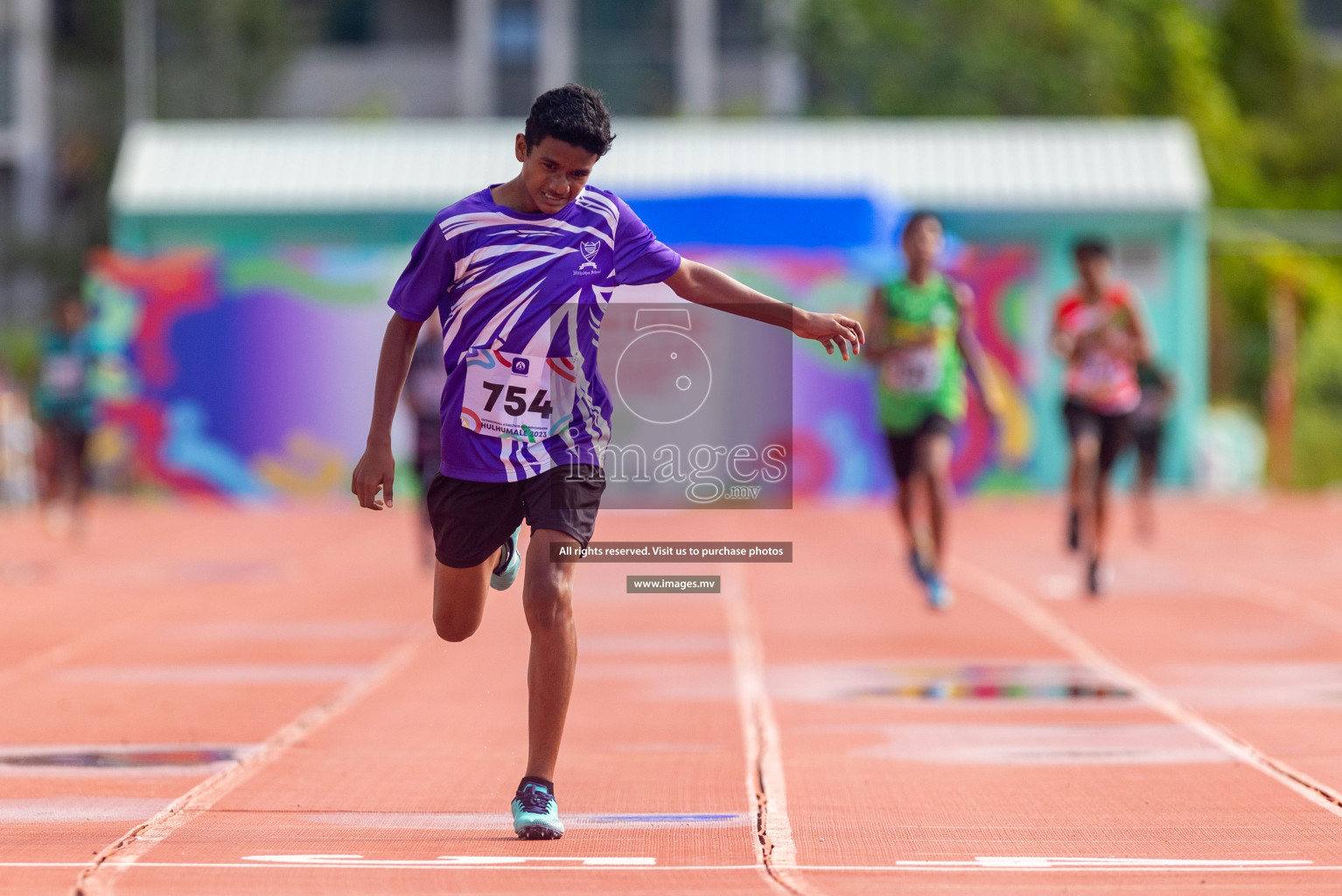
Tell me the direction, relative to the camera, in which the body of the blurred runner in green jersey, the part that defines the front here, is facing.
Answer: toward the camera

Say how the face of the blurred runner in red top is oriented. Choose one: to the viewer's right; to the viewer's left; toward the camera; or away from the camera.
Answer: toward the camera

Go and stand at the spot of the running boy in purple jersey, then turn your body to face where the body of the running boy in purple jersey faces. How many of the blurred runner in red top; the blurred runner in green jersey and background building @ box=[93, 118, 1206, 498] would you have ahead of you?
0

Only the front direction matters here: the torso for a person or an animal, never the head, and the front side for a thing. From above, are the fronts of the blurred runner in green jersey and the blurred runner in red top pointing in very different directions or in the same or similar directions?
same or similar directions

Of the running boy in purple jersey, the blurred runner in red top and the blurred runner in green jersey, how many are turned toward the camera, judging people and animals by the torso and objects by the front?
3

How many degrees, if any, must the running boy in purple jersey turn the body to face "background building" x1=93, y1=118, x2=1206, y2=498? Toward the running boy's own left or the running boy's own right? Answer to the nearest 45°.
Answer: approximately 180°

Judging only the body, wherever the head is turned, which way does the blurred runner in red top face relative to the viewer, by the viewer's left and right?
facing the viewer

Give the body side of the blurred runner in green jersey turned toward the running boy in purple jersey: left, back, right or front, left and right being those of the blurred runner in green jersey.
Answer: front

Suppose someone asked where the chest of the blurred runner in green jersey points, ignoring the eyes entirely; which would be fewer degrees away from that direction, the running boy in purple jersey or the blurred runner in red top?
the running boy in purple jersey

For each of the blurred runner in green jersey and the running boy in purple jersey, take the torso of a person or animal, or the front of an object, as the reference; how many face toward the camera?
2

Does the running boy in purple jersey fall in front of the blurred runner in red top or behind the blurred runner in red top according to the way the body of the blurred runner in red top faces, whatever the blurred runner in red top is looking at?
in front

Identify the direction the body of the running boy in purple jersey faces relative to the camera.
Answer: toward the camera

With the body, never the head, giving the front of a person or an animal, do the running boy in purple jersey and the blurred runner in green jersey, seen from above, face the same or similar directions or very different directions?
same or similar directions

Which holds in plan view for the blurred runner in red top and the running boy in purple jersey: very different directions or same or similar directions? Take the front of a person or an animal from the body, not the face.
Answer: same or similar directions

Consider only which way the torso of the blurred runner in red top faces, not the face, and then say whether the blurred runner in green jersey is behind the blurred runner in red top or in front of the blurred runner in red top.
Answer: in front

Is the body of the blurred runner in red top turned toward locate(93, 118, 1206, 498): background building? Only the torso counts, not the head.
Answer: no

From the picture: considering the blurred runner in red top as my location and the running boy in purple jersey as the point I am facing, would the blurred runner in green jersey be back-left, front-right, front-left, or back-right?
front-right
